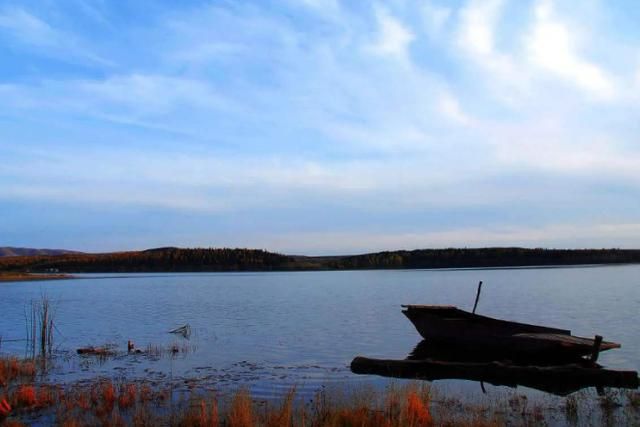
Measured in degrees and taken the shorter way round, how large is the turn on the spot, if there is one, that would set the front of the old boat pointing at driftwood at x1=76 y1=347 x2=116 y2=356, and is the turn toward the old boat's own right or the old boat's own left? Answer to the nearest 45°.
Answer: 0° — it already faces it

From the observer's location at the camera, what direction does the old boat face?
facing to the left of the viewer
